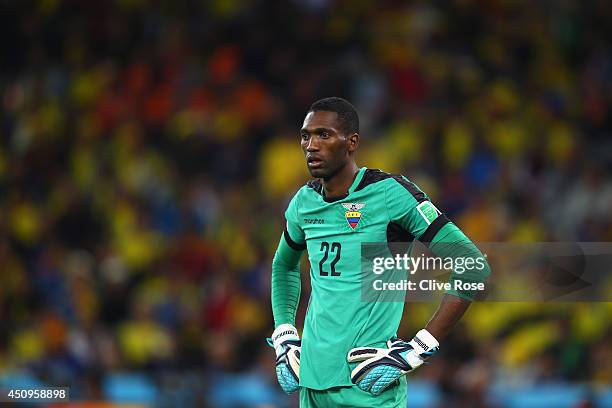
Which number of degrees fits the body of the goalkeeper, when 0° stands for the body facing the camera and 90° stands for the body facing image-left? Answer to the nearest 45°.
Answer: approximately 45°

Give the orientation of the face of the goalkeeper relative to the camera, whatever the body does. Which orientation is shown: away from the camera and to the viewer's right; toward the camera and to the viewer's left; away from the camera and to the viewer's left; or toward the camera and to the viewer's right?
toward the camera and to the viewer's left
